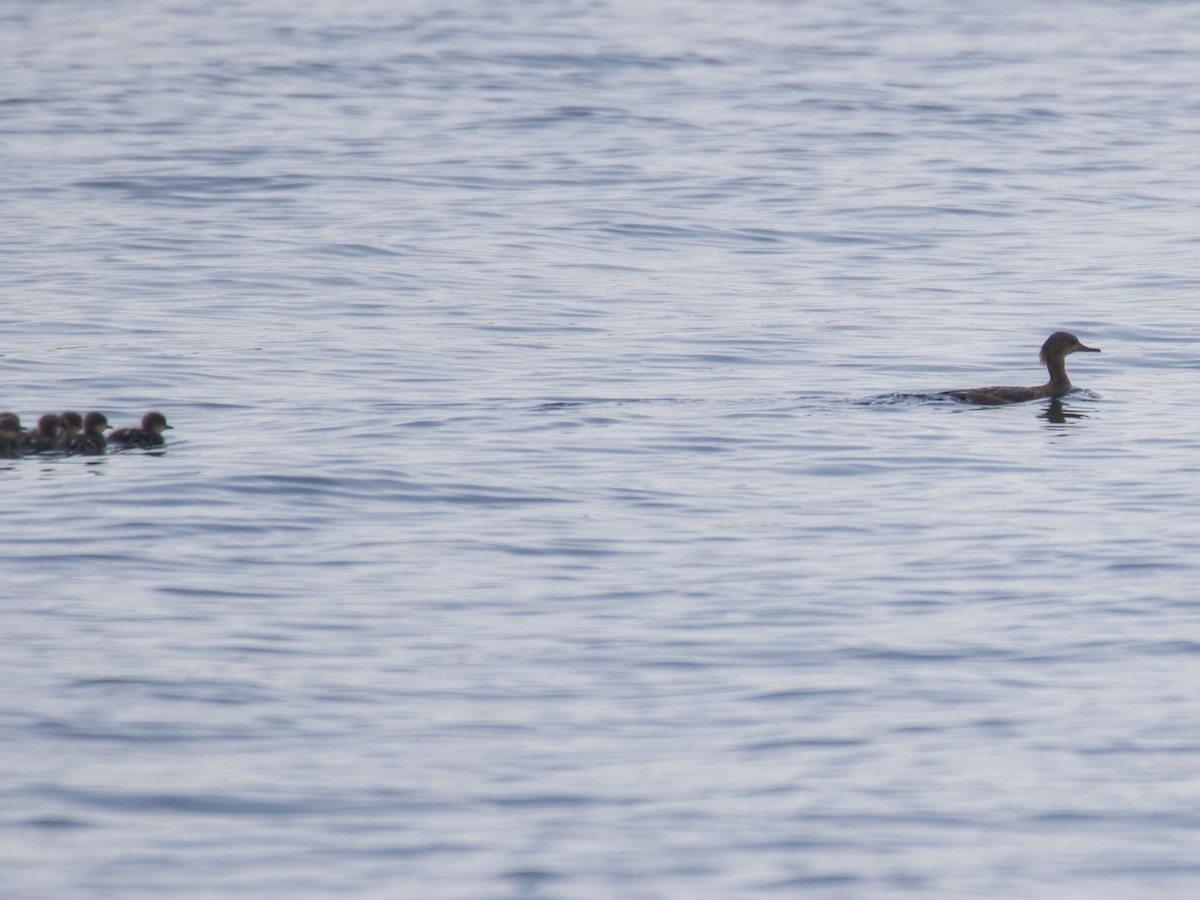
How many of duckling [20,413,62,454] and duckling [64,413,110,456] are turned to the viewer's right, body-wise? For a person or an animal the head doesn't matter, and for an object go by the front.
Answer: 2

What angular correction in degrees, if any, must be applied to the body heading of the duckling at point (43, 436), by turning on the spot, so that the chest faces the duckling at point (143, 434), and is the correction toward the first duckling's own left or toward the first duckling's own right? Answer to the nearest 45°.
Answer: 0° — it already faces it

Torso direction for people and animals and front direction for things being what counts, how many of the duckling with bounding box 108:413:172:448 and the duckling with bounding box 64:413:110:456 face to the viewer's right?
2

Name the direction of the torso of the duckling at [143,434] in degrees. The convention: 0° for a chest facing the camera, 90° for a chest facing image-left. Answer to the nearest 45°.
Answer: approximately 270°

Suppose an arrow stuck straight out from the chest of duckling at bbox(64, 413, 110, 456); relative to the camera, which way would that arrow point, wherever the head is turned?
to the viewer's right

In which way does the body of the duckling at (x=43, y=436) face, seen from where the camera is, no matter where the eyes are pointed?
to the viewer's right
